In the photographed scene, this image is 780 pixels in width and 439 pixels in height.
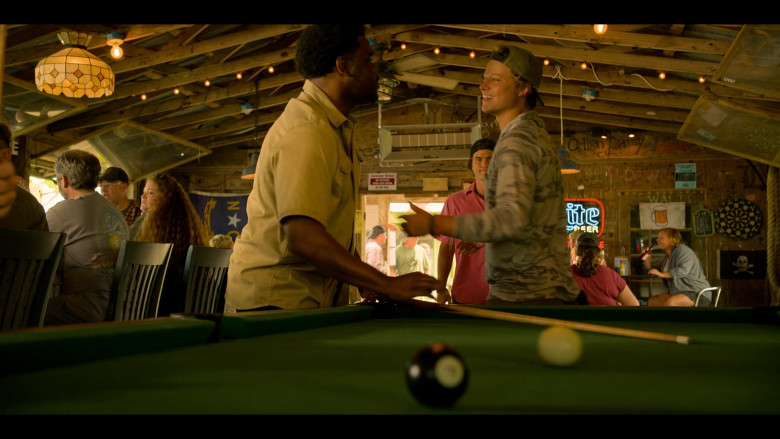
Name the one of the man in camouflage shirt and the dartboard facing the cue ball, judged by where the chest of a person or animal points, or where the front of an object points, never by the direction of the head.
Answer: the dartboard

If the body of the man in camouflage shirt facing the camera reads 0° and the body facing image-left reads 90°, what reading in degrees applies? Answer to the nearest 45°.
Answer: approximately 90°

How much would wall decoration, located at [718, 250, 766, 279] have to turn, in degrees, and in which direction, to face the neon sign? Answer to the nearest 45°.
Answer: approximately 90° to its right

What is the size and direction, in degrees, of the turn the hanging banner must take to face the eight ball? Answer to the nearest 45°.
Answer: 0° — it already faces it

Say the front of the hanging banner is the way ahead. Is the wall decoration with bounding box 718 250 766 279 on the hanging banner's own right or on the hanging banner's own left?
on the hanging banner's own left

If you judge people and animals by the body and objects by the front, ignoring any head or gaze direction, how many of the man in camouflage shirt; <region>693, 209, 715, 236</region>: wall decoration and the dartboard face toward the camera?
2

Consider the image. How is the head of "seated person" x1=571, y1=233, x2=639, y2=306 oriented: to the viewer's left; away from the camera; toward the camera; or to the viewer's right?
away from the camera

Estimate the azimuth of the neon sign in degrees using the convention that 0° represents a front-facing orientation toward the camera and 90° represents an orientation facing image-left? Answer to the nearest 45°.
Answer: approximately 0°

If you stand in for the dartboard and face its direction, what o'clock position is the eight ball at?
The eight ball is roughly at 12 o'clock from the dartboard.
